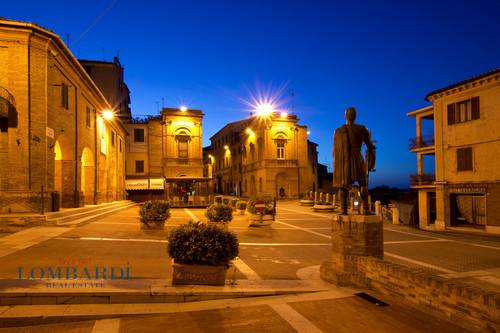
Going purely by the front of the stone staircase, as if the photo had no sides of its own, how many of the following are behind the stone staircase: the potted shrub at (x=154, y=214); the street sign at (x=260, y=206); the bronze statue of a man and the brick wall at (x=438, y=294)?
0

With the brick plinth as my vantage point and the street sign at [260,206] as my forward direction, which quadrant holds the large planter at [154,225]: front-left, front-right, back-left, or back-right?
front-left

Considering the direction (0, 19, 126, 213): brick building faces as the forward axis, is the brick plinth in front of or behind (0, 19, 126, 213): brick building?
in front

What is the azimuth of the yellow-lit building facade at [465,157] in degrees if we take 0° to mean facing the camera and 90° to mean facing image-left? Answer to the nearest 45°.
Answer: approximately 45°

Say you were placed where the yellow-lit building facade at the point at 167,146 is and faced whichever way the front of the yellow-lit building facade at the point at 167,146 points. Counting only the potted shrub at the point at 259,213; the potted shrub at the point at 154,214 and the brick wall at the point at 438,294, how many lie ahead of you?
3

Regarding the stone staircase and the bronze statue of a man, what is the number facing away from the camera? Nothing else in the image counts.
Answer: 1

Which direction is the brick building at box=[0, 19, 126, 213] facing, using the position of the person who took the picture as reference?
facing the viewer and to the right of the viewer

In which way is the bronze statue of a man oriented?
away from the camera

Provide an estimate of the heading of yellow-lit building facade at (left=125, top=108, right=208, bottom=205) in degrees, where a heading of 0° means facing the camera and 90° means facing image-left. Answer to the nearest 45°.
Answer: approximately 0°

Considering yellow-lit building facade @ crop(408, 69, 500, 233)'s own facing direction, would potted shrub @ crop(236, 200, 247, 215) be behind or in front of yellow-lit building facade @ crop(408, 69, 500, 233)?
in front

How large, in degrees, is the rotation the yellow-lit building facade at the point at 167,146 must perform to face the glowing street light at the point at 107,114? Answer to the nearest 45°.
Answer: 0° — it already faces it
